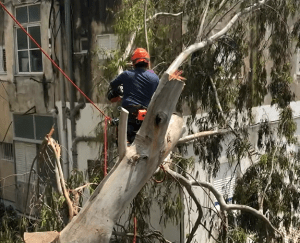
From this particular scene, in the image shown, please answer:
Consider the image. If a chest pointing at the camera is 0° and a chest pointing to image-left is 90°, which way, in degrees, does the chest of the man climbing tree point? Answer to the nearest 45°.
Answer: approximately 180°

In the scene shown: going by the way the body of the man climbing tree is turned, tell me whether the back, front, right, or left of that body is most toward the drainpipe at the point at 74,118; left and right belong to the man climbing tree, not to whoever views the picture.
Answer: front
